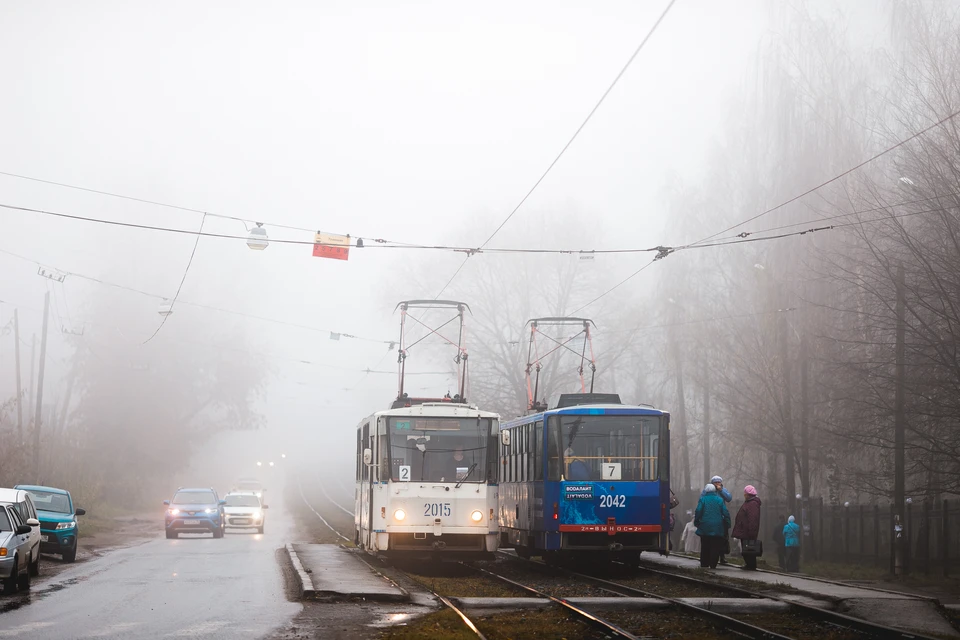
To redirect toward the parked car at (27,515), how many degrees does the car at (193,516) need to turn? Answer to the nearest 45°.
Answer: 0° — it already faces it

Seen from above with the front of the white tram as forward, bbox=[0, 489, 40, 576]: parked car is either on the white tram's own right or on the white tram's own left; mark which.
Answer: on the white tram's own right

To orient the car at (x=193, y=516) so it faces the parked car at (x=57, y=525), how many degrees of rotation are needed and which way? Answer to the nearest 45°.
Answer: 0° — it already faces it

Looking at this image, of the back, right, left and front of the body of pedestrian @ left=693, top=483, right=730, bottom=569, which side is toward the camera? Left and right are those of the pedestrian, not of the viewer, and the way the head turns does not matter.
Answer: back

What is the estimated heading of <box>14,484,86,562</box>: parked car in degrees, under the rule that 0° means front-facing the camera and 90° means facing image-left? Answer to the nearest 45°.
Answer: approximately 0°

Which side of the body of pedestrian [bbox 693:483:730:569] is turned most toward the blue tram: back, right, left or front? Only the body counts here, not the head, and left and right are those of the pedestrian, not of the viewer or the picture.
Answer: left
